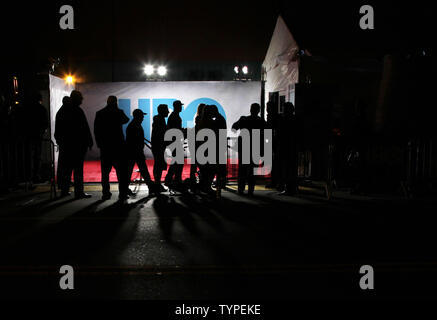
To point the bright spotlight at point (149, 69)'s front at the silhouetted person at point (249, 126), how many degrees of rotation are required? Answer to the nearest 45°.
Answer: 0° — it already faces them

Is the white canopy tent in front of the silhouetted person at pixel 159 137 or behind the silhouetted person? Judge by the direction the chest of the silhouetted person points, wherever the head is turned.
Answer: in front

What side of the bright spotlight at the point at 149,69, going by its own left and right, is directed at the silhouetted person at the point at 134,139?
front

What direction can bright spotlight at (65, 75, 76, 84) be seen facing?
toward the camera

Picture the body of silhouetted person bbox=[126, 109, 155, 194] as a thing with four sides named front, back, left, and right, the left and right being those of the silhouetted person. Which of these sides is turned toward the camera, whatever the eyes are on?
right

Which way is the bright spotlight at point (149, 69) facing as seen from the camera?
toward the camera

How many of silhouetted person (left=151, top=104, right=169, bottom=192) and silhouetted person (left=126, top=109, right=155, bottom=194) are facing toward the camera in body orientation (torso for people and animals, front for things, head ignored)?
0

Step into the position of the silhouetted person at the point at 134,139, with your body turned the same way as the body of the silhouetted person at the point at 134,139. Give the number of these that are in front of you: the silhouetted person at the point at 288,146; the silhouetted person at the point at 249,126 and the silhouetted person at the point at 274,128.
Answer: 3

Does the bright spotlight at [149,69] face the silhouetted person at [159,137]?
yes

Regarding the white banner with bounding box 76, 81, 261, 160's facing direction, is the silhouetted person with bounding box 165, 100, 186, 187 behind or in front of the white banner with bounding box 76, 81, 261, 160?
in front

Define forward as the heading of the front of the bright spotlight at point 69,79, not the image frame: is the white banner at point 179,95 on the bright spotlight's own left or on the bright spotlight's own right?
on the bright spotlight's own left

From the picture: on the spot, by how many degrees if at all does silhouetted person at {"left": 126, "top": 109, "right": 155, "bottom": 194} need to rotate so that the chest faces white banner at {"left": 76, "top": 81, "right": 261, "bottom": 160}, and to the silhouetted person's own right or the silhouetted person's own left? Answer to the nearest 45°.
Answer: approximately 90° to the silhouetted person's own left

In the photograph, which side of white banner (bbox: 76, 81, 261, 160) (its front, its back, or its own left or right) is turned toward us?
front
